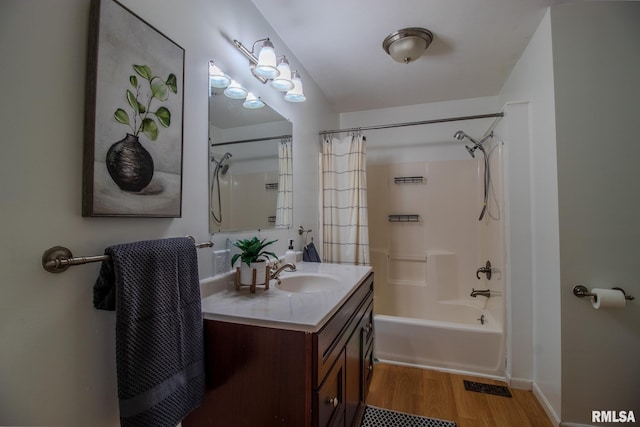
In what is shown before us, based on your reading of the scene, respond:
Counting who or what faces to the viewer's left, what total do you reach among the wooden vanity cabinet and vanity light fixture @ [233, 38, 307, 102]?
0

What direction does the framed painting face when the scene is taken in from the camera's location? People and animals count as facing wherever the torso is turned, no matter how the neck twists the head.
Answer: facing the viewer and to the right of the viewer

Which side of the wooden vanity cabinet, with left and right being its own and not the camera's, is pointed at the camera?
right

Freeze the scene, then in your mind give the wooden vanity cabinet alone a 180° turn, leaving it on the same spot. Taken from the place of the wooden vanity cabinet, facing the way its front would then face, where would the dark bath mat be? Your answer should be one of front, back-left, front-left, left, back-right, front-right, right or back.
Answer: back-right

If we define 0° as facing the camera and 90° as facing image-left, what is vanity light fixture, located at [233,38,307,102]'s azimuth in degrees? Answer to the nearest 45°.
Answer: approximately 315°

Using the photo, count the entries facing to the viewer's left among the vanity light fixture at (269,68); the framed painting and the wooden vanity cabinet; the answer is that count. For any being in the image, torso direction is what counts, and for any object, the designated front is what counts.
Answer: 0
